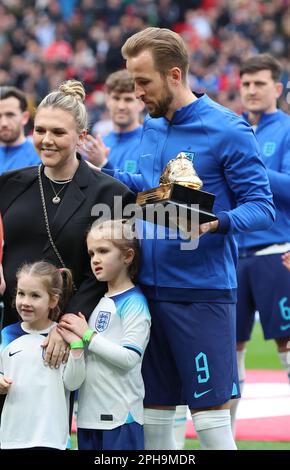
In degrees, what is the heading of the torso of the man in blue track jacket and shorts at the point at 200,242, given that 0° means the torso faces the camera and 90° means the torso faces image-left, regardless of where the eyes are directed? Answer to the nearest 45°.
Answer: approximately 45°

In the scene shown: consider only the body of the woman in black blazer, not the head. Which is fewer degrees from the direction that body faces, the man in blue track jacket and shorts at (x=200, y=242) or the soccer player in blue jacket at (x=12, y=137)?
the man in blue track jacket and shorts

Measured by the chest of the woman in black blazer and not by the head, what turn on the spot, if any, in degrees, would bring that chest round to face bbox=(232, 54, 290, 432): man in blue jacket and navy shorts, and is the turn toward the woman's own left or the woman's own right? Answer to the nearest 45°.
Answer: approximately 135° to the woman's own left

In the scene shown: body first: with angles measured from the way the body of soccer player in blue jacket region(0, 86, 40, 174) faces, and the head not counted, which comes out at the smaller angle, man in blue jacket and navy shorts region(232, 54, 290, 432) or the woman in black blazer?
the woman in black blazer

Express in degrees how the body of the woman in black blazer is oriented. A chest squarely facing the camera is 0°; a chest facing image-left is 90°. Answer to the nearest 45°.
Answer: approximately 0°

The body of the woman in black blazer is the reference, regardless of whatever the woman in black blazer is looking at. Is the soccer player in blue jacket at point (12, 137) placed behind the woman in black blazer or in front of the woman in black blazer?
behind

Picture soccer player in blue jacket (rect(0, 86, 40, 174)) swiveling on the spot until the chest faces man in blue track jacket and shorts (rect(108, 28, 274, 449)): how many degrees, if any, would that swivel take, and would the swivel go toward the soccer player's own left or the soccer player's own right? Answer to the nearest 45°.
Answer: approximately 45° to the soccer player's own left

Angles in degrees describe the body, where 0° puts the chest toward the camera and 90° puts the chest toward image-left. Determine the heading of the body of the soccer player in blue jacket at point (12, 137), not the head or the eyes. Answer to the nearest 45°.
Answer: approximately 45°

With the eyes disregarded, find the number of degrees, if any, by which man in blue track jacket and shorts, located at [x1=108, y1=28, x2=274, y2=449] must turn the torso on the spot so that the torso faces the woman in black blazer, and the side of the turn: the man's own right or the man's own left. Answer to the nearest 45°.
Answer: approximately 45° to the man's own right

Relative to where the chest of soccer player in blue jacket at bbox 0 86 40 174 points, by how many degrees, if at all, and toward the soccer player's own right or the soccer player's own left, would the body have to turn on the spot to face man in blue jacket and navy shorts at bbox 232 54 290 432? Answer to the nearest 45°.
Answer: approximately 90° to the soccer player's own left

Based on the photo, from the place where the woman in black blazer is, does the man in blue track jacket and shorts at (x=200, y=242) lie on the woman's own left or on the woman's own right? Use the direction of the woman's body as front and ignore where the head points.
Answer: on the woman's own left
